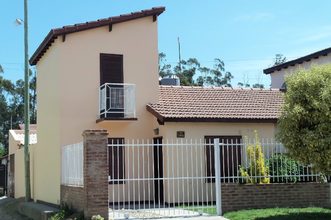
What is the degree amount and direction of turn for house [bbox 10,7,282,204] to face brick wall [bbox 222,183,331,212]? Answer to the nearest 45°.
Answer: approximately 45° to its left

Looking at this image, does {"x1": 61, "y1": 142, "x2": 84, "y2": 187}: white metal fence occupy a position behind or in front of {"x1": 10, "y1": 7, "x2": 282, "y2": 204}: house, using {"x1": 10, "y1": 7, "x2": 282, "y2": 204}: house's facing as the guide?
in front

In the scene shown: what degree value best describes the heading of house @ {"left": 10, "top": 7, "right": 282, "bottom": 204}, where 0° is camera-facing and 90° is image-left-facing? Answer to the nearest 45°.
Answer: approximately 0°

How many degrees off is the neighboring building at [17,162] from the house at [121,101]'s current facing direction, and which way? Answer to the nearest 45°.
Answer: approximately 135° to its right

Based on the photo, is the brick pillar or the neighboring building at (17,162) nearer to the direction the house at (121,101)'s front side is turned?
the brick pillar

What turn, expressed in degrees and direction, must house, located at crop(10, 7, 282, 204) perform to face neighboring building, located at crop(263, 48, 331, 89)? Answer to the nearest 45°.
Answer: approximately 135° to its left

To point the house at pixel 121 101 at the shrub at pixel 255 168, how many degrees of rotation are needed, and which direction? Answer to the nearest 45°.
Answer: approximately 45° to its left

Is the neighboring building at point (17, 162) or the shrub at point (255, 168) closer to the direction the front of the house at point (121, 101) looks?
the shrub

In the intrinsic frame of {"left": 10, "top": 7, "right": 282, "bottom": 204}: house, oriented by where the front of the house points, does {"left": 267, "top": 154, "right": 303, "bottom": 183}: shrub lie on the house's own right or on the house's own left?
on the house's own left

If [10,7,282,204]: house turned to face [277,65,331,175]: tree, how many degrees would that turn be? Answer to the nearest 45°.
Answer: approximately 45° to its left
